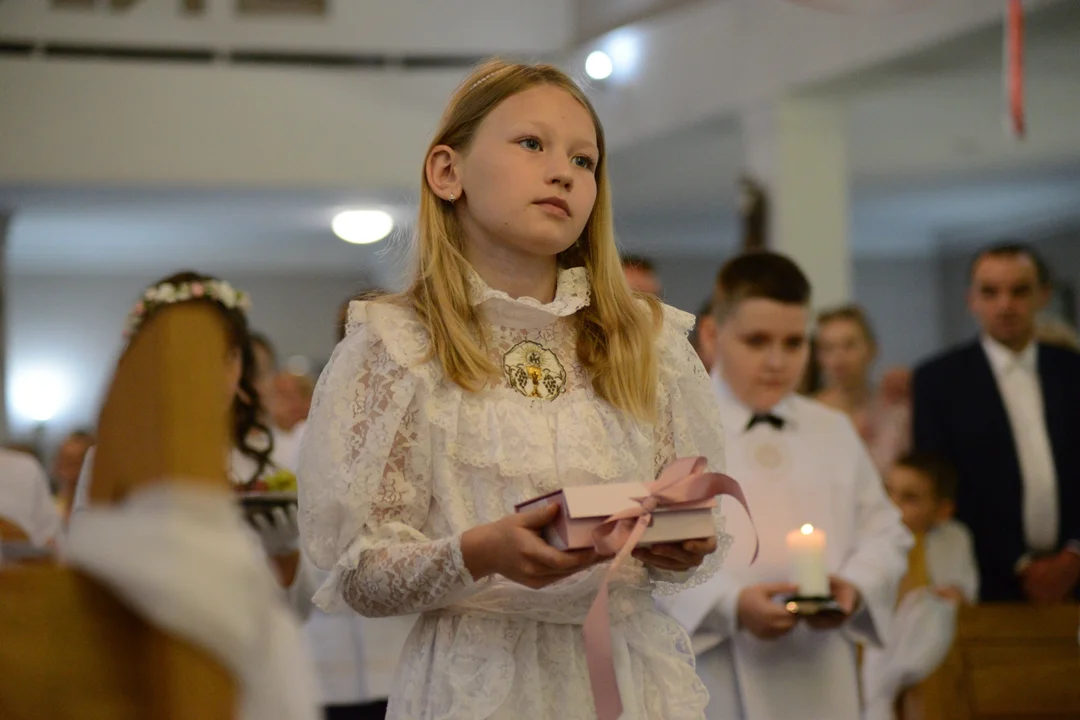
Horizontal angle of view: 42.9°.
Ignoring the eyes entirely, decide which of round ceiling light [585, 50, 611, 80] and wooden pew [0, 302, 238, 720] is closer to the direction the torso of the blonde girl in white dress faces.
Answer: the wooden pew

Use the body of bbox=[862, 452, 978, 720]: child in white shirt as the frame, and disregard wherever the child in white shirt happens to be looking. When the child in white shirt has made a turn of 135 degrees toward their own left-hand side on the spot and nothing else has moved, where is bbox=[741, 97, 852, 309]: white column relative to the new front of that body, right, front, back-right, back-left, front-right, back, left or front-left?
left

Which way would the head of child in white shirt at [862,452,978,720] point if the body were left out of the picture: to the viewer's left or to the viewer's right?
to the viewer's left

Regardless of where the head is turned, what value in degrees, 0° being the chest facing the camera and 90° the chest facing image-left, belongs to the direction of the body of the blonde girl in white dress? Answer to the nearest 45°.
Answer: approximately 315°

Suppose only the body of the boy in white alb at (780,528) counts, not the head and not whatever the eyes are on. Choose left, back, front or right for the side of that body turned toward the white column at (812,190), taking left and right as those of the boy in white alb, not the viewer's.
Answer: back

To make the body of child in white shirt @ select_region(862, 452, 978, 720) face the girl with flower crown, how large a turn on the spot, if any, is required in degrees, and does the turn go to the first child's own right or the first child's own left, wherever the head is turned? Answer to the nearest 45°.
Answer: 0° — they already face them

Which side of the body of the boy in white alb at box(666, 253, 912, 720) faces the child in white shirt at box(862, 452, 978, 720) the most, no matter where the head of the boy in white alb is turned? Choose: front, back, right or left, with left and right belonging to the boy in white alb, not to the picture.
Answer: back

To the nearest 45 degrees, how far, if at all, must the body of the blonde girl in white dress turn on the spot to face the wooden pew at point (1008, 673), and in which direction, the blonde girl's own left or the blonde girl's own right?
approximately 90° to the blonde girl's own left

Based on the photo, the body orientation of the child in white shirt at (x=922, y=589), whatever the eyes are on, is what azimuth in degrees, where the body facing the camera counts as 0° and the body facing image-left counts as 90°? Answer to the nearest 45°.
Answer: approximately 45°
